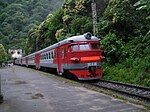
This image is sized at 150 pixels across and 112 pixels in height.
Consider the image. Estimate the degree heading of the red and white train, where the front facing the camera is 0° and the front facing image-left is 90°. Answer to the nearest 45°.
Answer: approximately 315°
